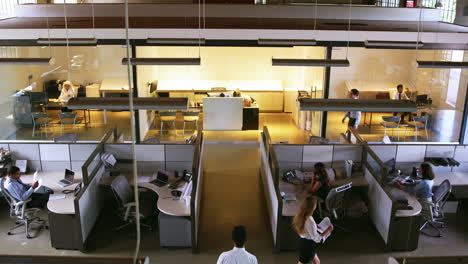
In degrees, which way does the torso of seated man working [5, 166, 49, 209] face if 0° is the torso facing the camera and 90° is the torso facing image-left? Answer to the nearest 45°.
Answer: approximately 270°

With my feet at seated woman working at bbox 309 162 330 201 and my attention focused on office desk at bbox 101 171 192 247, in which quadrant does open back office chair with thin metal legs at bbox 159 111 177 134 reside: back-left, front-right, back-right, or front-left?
front-right

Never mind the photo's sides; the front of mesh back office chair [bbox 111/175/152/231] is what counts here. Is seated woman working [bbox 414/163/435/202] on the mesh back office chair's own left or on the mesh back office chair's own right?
on the mesh back office chair's own right

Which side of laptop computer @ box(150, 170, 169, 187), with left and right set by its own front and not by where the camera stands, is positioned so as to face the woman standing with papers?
left

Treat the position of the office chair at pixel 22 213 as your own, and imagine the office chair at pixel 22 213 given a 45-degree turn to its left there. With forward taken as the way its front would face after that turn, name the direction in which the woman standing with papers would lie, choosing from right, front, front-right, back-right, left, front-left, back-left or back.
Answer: right

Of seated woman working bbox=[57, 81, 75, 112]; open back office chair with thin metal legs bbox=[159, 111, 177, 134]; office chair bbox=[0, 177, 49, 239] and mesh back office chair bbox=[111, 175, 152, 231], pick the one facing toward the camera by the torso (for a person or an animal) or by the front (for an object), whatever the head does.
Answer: the seated woman working

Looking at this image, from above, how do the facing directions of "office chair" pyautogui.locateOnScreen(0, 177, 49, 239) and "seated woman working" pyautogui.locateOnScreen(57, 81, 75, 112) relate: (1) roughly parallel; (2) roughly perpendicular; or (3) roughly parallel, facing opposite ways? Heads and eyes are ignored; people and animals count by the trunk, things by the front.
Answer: roughly perpendicular

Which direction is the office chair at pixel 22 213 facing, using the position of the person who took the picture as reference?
facing to the right of the viewer

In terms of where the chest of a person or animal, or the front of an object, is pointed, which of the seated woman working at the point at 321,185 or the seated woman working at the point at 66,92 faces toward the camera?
the seated woman working at the point at 66,92

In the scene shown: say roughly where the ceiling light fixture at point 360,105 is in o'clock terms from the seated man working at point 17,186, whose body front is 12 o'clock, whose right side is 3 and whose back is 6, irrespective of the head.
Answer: The ceiling light fixture is roughly at 1 o'clock from the seated man working.

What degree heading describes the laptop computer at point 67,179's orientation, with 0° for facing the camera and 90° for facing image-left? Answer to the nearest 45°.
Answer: approximately 45°

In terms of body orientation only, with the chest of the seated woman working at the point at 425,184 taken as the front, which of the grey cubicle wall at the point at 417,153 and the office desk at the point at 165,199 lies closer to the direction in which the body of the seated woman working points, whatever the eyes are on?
the office desk

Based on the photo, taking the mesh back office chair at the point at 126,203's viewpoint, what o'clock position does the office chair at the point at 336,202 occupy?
The office chair is roughly at 2 o'clock from the mesh back office chair.

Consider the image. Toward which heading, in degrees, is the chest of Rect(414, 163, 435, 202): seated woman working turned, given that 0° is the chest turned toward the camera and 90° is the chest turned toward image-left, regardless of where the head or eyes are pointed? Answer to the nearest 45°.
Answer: approximately 90°

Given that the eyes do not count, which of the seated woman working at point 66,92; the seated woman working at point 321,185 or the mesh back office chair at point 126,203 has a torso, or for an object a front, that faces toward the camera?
the seated woman working at point 66,92
